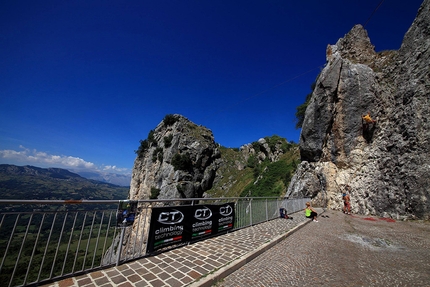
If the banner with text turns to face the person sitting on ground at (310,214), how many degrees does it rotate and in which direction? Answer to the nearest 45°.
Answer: approximately 90° to its left

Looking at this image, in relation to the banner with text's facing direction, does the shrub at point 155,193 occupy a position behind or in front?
behind

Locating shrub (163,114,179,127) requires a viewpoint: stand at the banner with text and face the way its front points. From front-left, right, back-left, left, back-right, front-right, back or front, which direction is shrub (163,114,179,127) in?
back-left

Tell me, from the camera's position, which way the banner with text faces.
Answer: facing the viewer and to the right of the viewer

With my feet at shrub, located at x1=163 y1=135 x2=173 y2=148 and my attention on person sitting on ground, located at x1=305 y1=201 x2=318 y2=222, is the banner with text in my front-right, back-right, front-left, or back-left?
front-right

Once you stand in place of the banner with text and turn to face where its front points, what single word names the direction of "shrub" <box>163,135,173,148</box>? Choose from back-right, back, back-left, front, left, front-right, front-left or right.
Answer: back-left

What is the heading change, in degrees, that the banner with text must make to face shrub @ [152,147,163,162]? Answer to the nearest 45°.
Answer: approximately 135° to its left

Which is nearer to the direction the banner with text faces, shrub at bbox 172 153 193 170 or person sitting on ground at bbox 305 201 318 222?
the person sitting on ground

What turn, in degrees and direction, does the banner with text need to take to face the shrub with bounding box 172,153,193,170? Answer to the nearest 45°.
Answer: approximately 135° to its left
